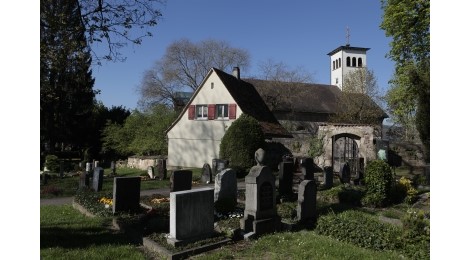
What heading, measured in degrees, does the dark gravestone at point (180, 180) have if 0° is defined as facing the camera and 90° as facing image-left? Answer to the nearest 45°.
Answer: approximately 315°

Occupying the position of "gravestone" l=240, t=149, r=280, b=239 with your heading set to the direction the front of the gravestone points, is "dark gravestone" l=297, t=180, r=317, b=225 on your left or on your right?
on your left

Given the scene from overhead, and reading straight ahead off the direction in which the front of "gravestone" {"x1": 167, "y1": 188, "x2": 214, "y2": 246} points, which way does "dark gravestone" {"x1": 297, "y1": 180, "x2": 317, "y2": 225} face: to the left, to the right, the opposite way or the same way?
the same way

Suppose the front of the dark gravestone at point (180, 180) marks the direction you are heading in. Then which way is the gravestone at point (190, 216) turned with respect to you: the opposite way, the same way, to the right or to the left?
the same way

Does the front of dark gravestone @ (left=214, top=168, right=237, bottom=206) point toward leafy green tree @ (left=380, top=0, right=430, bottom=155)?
no

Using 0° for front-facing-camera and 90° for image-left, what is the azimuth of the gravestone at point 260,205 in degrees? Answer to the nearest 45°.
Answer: approximately 315°

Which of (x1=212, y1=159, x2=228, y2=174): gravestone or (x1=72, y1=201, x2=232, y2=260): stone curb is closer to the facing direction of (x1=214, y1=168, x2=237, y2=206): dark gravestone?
the stone curb

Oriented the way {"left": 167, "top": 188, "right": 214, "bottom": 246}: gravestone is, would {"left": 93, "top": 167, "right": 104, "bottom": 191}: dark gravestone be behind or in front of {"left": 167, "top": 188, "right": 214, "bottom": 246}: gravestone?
behind

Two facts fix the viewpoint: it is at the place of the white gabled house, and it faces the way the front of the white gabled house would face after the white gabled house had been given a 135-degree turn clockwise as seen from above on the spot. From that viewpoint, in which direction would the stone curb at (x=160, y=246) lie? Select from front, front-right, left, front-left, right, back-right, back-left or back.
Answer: back

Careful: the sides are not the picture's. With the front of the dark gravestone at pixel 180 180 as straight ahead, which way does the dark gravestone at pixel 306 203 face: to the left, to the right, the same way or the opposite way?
the same way

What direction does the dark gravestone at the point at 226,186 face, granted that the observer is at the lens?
facing the viewer and to the right of the viewer

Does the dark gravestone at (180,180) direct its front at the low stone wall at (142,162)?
no

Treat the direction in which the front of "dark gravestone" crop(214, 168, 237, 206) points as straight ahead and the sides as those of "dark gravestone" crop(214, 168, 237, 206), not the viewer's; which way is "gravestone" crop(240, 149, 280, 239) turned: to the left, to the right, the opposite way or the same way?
the same way

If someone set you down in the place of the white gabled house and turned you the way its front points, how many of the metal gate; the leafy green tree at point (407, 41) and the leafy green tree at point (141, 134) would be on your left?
2

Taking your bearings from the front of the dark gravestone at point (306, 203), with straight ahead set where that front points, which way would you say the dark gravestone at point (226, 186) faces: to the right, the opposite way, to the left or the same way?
the same way

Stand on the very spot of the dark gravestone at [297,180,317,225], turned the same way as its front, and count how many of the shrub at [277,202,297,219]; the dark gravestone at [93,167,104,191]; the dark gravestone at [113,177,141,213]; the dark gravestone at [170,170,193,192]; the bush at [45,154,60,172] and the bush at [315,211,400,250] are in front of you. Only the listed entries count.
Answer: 1
